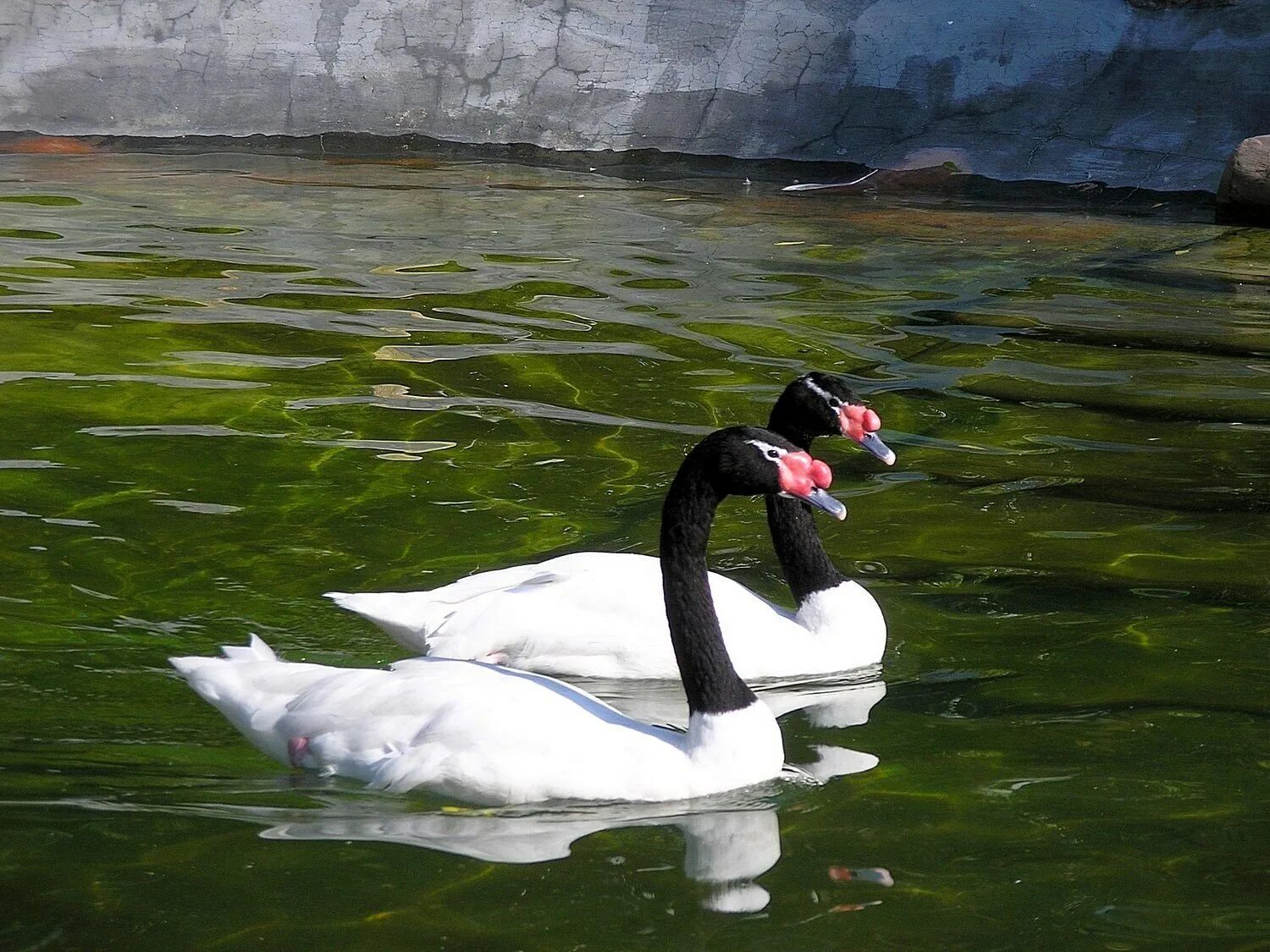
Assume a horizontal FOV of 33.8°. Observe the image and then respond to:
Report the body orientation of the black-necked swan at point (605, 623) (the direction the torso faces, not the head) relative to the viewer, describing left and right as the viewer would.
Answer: facing to the right of the viewer

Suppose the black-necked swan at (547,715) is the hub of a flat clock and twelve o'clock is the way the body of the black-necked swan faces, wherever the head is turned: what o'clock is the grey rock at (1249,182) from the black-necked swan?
The grey rock is roughly at 10 o'clock from the black-necked swan.

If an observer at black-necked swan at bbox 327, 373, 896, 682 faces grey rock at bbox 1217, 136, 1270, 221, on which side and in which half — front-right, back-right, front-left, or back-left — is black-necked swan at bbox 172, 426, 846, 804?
back-right

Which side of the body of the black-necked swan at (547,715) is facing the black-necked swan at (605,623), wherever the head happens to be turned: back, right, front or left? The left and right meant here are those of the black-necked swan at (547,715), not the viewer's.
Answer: left

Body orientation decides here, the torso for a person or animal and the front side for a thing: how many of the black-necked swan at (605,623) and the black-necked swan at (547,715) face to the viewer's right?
2

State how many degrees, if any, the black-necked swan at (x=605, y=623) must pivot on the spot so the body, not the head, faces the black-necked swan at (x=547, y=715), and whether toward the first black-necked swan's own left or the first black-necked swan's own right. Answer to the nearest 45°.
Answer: approximately 90° to the first black-necked swan's own right

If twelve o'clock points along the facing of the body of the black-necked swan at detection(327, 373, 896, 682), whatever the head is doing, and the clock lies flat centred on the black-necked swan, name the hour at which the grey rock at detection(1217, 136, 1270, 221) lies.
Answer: The grey rock is roughly at 10 o'clock from the black-necked swan.

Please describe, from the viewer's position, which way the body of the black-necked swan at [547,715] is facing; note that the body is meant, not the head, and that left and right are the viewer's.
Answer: facing to the right of the viewer

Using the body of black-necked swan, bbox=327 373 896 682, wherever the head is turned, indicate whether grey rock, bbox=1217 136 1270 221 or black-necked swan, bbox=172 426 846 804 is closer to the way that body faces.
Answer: the grey rock
